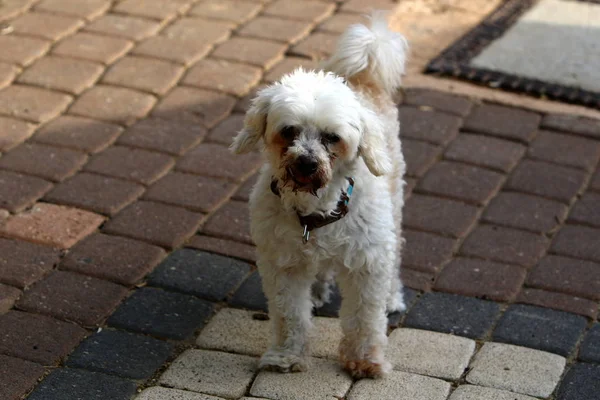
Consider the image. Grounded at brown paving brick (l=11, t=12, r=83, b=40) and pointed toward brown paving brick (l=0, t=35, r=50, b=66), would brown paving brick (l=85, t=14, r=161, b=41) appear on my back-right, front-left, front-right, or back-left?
back-left

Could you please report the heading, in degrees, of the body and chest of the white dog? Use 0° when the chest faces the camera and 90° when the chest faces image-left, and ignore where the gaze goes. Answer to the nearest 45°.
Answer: approximately 0°

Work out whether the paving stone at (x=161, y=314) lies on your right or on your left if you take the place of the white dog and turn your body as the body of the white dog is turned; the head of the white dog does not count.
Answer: on your right

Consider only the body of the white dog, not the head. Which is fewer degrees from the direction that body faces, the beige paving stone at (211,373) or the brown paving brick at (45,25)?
the beige paving stone

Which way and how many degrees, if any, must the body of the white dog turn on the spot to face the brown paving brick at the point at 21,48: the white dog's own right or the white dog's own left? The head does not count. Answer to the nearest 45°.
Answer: approximately 135° to the white dog's own right

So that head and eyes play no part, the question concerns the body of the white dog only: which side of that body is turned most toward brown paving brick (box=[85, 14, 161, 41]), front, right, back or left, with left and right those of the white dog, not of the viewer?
back

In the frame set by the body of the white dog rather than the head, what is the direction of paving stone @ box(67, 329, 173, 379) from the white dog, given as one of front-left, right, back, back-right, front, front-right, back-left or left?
right

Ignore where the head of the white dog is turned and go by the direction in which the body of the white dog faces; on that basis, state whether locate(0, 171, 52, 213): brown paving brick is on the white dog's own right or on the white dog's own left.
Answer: on the white dog's own right

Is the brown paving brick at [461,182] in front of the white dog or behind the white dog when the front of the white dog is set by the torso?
behind

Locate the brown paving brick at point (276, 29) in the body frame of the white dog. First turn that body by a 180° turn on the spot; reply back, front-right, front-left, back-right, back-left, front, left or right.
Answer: front

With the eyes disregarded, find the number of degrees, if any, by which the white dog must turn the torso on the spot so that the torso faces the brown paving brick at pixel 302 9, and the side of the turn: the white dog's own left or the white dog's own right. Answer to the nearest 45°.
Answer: approximately 180°

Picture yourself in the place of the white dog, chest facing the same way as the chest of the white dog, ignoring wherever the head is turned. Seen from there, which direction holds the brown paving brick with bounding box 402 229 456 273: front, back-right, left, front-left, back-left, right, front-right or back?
back-left

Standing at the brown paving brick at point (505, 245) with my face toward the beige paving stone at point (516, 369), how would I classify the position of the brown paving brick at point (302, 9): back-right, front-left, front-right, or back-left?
back-right
